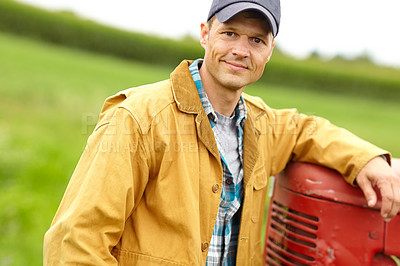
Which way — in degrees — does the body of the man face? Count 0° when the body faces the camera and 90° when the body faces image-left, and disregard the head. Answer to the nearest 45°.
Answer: approximately 315°
